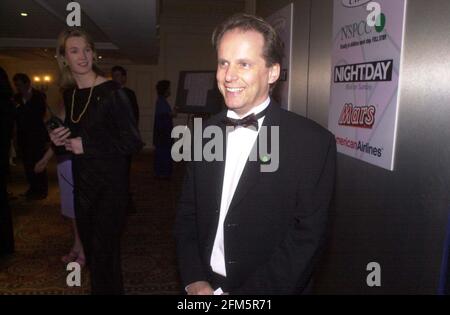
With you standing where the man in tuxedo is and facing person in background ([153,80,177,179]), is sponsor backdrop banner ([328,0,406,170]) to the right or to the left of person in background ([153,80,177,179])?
right

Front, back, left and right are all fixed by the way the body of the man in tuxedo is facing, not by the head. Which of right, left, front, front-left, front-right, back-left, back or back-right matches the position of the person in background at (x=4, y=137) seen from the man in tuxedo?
right

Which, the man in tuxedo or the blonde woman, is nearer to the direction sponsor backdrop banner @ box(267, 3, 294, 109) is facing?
the blonde woman

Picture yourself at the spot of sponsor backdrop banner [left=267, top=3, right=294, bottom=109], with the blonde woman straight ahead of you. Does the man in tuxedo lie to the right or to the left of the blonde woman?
left

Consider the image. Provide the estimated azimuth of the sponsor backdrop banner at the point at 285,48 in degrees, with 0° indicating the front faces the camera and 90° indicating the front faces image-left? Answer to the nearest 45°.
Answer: approximately 45°

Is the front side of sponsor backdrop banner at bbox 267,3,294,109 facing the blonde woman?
yes

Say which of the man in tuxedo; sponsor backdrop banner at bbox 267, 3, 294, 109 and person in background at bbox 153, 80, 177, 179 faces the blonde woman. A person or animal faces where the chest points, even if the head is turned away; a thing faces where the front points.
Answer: the sponsor backdrop banner
